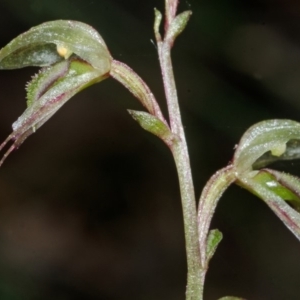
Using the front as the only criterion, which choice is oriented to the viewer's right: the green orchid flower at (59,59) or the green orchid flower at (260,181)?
the green orchid flower at (260,181)

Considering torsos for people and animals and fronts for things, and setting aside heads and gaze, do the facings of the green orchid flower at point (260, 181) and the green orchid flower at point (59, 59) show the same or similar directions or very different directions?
very different directions

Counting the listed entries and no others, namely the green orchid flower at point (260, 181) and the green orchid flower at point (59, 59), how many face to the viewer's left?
1

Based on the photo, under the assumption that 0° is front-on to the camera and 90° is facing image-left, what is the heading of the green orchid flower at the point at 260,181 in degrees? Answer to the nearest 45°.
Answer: approximately 270°

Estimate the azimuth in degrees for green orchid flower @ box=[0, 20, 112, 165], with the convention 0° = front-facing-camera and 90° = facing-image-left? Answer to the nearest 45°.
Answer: approximately 90°
